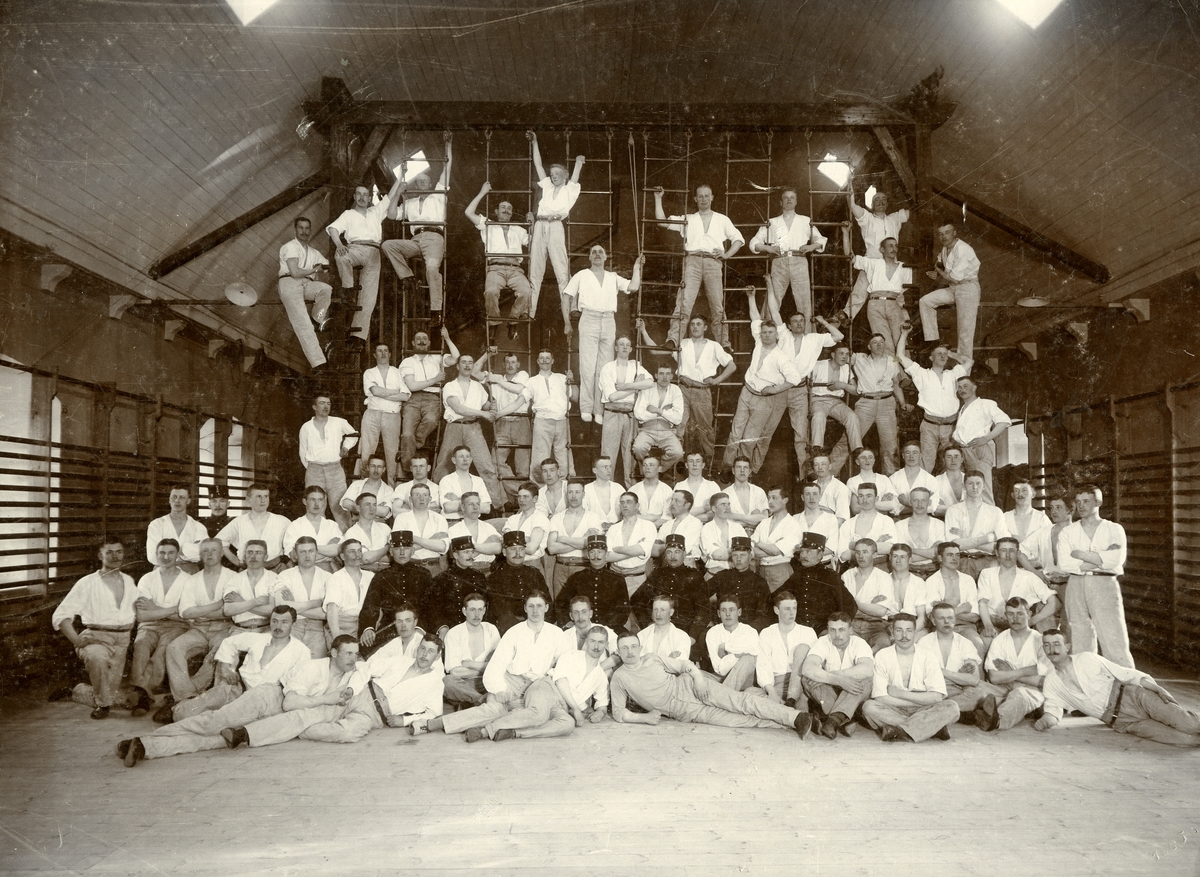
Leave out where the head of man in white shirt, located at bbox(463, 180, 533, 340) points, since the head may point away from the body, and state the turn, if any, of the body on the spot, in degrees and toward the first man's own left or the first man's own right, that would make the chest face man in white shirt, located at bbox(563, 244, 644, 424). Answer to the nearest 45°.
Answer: approximately 45° to the first man's own left

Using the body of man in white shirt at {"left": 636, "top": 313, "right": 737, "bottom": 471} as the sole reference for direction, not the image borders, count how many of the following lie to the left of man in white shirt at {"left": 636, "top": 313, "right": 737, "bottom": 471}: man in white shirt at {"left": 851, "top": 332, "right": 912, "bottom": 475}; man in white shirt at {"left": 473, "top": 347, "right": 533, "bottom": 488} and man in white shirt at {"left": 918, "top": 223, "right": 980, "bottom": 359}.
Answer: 2

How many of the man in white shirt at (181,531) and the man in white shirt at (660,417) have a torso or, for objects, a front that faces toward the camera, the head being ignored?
2

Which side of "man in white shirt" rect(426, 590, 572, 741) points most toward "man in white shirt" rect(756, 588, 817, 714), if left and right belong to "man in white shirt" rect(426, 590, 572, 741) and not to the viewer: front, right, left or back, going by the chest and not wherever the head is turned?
left

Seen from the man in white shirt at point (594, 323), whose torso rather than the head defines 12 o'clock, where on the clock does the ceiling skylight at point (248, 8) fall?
The ceiling skylight is roughly at 2 o'clock from the man in white shirt.

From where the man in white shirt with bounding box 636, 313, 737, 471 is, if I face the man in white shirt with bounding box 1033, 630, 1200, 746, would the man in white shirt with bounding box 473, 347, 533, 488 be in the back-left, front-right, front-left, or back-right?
back-right

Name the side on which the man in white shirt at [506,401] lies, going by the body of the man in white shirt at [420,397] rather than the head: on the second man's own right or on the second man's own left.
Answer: on the second man's own left

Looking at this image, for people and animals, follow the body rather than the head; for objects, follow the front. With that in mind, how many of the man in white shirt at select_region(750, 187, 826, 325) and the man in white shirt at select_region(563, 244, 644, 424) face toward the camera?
2

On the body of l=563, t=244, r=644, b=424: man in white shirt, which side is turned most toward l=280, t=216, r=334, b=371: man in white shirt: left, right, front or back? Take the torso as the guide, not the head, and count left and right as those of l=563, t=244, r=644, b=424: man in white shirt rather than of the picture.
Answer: right

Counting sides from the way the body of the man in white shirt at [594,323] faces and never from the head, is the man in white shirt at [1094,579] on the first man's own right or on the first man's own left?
on the first man's own left

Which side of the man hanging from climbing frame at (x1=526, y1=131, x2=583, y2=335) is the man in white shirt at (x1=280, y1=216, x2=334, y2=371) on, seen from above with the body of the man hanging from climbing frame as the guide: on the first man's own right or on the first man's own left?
on the first man's own right
